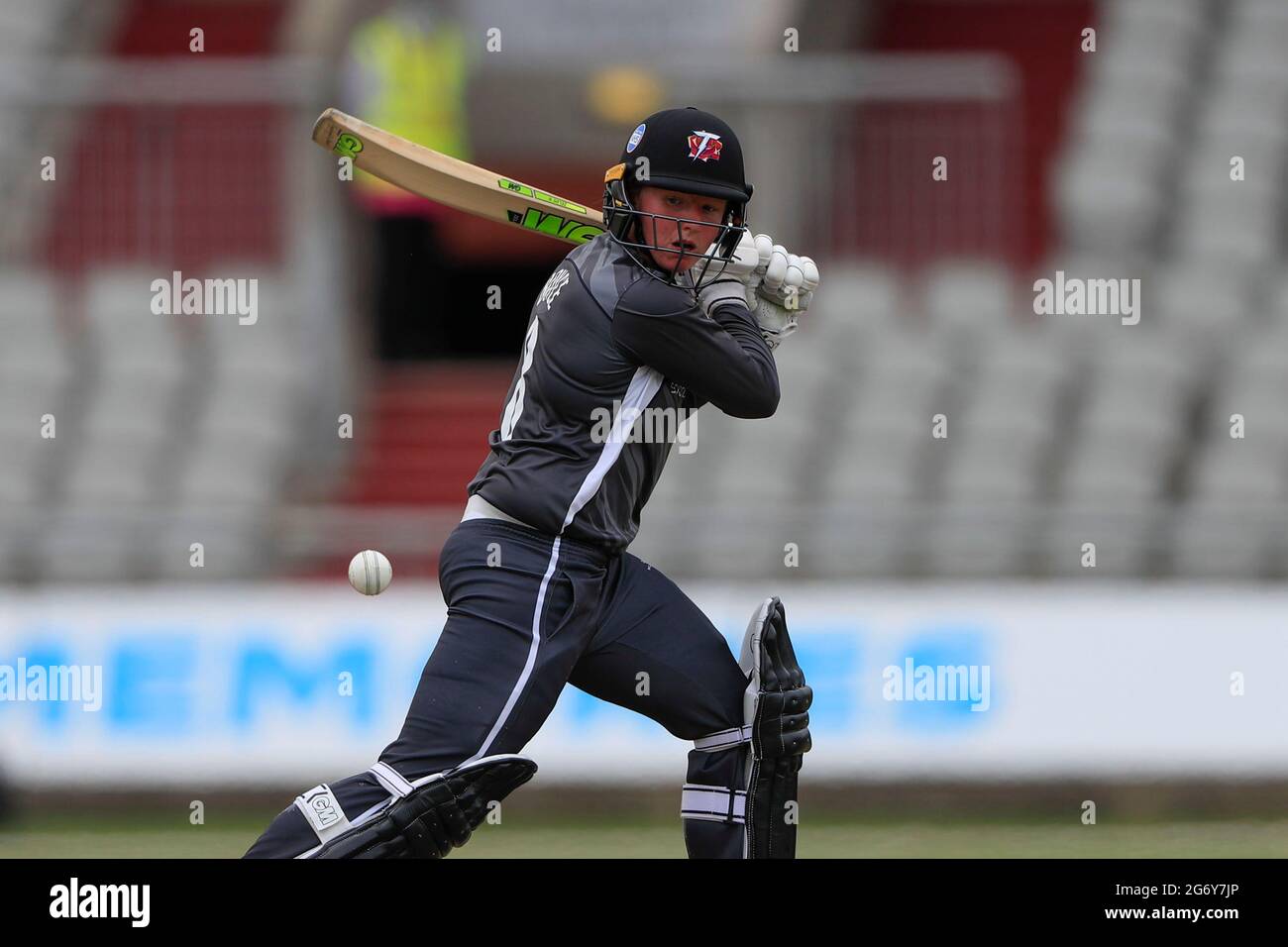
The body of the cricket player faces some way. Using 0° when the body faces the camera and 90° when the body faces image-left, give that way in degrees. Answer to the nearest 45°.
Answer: approximately 270°

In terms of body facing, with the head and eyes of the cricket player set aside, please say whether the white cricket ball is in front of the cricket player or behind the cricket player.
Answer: behind

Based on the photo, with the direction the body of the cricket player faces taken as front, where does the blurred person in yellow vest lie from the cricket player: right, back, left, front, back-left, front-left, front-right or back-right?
left
